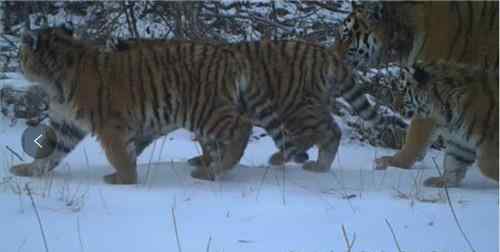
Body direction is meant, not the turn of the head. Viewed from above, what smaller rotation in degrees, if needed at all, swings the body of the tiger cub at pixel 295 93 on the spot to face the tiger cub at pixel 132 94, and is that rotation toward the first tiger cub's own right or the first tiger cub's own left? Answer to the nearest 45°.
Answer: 0° — it already faces it

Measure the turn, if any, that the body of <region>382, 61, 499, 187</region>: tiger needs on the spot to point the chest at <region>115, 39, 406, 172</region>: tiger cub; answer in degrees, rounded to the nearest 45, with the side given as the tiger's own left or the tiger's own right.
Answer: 0° — it already faces it

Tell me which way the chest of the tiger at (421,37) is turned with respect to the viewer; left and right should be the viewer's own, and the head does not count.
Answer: facing to the left of the viewer

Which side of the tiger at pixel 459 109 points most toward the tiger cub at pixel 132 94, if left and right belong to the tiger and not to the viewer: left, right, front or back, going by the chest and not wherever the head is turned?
front

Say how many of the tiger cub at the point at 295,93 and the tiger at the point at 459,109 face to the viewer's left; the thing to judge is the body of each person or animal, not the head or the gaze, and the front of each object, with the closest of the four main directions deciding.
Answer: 2

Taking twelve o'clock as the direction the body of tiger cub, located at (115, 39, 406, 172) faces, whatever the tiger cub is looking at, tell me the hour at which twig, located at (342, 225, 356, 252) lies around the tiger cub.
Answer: The twig is roughly at 9 o'clock from the tiger cub.

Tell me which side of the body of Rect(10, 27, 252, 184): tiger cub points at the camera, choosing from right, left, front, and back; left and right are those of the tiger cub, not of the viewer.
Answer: left

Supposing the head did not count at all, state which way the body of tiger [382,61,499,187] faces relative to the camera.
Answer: to the viewer's left

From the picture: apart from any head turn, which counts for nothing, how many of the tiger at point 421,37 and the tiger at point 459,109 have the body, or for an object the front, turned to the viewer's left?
2

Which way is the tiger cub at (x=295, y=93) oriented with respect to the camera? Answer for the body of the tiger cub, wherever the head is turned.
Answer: to the viewer's left
